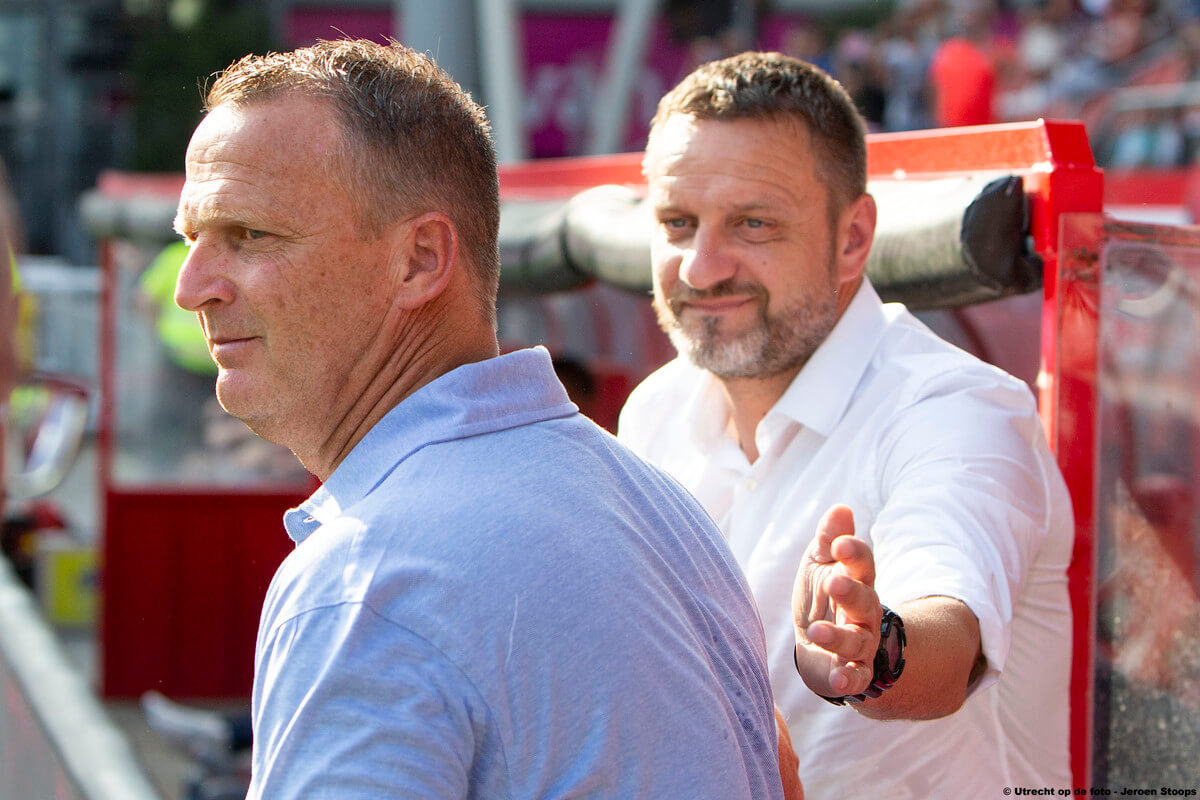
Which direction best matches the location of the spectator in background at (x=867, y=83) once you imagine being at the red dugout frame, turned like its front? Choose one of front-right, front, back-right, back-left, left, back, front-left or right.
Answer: back-right

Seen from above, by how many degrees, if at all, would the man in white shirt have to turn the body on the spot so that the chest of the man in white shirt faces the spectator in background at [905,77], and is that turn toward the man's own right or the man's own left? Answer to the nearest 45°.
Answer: approximately 135° to the man's own right

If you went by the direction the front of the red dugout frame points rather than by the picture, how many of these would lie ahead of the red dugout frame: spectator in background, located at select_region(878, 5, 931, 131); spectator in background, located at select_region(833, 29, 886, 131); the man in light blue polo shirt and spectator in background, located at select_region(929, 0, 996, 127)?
1

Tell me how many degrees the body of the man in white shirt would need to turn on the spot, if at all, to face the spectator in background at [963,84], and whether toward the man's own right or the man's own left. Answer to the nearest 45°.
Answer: approximately 135° to the man's own right

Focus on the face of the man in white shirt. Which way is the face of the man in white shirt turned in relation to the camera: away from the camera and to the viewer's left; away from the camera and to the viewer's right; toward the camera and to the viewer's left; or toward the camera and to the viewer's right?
toward the camera and to the viewer's left

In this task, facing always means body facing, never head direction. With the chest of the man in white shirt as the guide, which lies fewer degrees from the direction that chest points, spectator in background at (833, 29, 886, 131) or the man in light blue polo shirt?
the man in light blue polo shirt

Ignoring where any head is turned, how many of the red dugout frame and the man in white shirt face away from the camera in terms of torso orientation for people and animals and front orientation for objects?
0

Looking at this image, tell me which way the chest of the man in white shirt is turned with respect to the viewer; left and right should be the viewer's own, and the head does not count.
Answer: facing the viewer and to the left of the viewer

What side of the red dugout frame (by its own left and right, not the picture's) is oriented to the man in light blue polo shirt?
front
